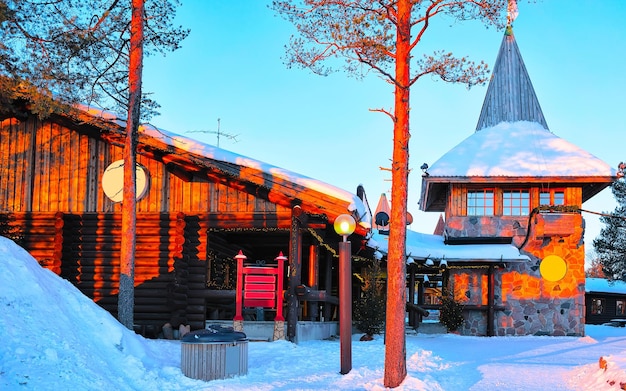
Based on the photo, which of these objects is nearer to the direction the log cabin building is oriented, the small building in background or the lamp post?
the lamp post

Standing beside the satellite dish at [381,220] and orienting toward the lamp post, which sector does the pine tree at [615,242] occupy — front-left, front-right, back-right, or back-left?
back-left

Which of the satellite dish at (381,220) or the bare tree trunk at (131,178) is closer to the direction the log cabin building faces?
the bare tree trunk

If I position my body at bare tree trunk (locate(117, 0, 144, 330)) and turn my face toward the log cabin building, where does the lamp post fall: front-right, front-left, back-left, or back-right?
back-right

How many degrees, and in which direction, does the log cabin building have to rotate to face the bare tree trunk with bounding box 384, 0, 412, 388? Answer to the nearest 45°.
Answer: approximately 45° to its left

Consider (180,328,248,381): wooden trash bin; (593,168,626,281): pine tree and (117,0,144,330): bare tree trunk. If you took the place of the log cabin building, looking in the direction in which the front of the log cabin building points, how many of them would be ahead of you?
2

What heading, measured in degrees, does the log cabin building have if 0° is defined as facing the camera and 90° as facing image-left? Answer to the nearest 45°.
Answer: approximately 0°

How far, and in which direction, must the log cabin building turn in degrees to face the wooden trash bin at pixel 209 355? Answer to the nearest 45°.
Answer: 0° — it already faces it

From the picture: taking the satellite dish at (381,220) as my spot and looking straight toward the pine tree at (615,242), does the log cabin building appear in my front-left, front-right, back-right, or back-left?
back-right

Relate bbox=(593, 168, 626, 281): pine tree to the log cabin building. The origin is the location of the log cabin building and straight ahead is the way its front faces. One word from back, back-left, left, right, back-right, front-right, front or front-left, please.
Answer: back-left

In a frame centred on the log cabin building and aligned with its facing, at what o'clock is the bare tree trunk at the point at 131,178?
The bare tree trunk is roughly at 12 o'clock from the log cabin building.

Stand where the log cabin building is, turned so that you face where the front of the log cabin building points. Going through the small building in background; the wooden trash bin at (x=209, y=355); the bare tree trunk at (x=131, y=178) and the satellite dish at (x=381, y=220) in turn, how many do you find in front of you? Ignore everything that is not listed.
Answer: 2
